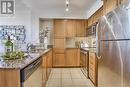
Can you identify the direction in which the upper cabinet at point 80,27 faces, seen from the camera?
facing the viewer

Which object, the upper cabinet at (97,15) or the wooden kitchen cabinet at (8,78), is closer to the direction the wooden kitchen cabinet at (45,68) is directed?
the upper cabinet

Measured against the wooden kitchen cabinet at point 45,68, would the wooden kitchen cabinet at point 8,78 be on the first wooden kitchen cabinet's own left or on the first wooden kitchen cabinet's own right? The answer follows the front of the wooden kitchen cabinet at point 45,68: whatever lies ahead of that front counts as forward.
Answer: on the first wooden kitchen cabinet's own right

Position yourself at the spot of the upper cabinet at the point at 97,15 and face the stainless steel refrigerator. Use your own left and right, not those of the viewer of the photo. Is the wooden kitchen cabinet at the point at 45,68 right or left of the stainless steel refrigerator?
right

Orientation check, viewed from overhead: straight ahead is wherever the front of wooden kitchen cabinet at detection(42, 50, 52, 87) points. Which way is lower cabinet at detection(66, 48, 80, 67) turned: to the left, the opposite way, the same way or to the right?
to the right

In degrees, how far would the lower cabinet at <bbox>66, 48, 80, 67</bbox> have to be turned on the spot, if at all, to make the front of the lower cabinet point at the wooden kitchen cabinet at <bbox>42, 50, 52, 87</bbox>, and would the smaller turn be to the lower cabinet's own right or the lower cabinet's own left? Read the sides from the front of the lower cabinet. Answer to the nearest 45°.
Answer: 0° — it already faces it

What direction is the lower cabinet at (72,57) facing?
toward the camera

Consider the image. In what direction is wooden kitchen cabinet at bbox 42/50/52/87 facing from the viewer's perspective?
to the viewer's right

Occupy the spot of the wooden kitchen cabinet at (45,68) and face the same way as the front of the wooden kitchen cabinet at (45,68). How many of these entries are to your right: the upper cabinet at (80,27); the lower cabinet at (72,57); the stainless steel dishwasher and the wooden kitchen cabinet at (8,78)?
2

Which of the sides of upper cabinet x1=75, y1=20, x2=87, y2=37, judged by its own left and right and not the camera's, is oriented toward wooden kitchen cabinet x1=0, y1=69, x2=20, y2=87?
front

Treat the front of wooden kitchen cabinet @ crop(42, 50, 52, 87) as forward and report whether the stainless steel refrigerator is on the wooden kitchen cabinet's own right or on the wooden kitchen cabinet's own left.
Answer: on the wooden kitchen cabinet's own right
